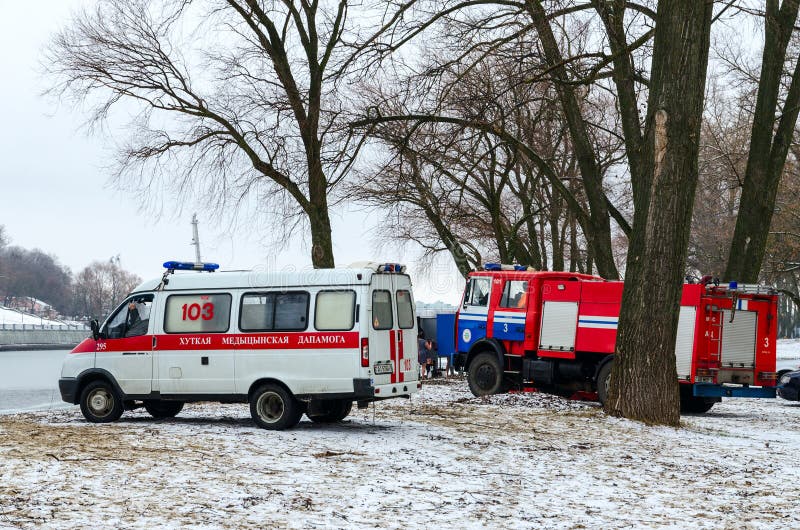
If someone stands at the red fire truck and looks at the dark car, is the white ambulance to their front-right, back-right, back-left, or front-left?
back-right

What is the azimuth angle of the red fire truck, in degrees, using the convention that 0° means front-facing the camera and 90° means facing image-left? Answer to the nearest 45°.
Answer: approximately 135°

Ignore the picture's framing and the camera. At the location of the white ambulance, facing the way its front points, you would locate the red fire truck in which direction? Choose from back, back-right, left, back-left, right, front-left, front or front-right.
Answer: right

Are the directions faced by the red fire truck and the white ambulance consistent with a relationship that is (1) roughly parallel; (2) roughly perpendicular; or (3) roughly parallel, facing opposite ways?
roughly parallel

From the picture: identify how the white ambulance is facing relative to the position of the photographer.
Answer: facing away from the viewer and to the left of the viewer

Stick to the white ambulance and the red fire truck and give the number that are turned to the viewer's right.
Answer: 0
